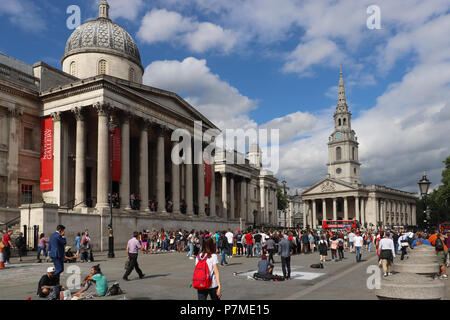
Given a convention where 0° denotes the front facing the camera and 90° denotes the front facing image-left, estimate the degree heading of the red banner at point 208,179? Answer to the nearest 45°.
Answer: approximately 315°

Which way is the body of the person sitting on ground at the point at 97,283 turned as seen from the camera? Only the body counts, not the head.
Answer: to the viewer's left

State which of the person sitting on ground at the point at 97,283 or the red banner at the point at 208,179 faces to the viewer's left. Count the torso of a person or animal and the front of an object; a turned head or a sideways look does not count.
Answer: the person sitting on ground

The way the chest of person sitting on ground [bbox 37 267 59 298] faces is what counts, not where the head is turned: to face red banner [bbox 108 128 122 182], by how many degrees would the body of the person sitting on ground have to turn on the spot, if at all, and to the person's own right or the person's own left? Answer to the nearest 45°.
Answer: approximately 135° to the person's own left

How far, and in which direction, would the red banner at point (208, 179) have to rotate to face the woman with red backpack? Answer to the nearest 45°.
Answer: approximately 45° to its right

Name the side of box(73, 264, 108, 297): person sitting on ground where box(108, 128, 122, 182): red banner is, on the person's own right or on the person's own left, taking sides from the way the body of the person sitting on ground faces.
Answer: on the person's own right

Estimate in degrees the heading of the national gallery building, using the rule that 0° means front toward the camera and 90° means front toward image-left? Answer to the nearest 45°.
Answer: approximately 315°
